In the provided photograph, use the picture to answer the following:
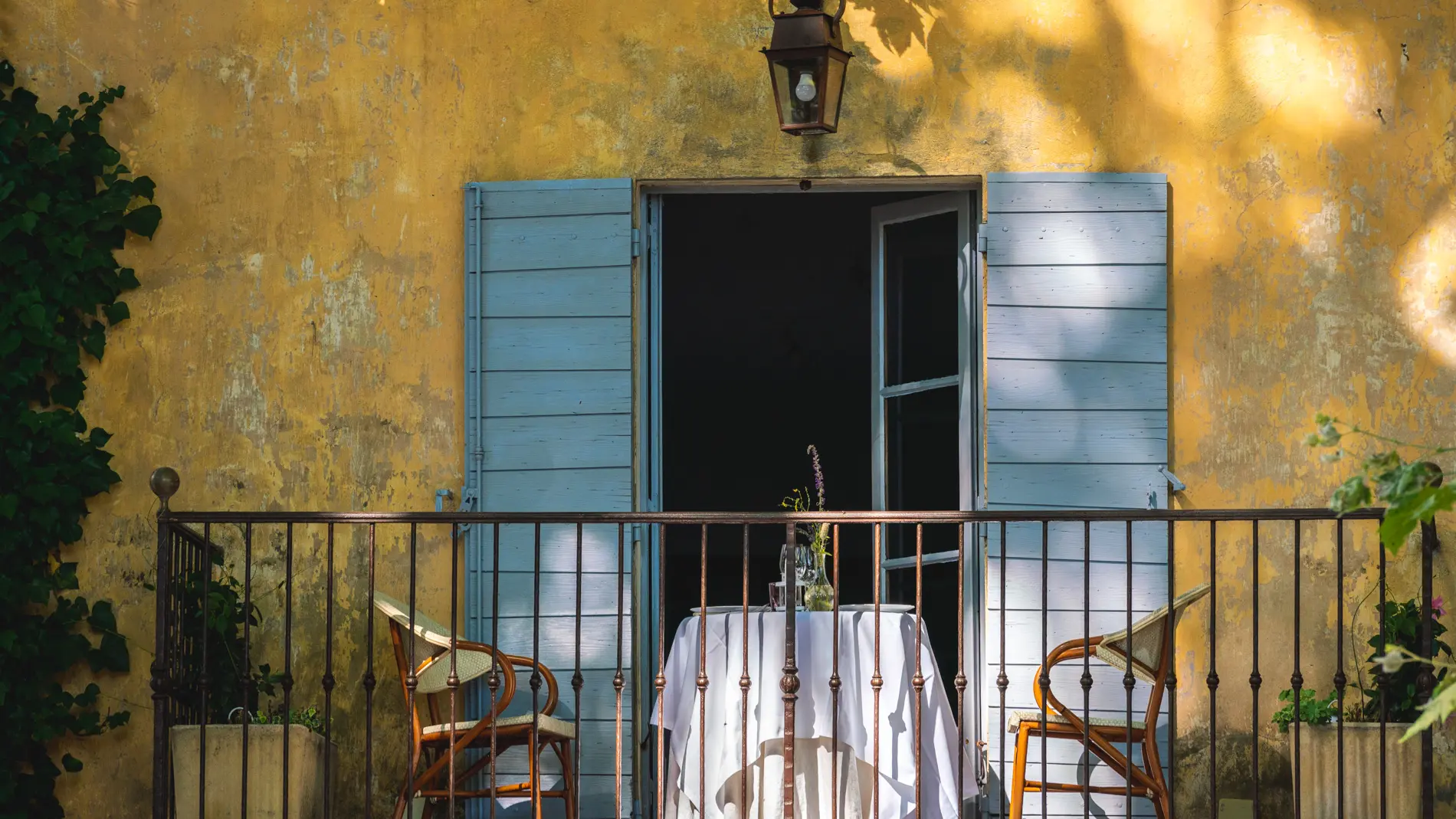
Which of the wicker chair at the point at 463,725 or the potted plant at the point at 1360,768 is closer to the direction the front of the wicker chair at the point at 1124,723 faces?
the wicker chair

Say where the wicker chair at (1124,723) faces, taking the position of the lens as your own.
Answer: facing to the left of the viewer

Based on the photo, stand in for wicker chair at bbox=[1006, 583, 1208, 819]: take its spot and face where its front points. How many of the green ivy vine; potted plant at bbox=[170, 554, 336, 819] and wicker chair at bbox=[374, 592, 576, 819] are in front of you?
3

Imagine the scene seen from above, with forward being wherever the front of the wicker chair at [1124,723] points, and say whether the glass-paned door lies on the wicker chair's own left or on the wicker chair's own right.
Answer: on the wicker chair's own right

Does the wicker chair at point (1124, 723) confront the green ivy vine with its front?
yes

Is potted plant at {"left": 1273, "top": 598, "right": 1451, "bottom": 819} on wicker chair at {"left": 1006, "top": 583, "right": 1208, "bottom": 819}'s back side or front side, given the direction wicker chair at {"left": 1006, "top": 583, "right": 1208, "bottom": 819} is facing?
on the back side
